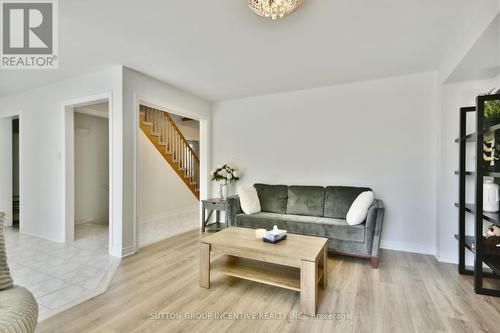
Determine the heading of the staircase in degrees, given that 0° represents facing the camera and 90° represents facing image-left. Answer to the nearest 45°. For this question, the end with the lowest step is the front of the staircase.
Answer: approximately 225°

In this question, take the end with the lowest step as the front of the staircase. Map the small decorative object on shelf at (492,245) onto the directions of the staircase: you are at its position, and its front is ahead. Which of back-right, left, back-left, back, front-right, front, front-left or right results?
right

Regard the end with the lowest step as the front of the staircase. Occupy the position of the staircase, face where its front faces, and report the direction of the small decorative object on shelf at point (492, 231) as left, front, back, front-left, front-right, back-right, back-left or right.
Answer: right

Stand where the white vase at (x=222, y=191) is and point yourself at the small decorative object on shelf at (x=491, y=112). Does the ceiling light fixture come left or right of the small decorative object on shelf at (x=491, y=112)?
right

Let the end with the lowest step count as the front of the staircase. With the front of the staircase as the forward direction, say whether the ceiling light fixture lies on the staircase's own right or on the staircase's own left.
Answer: on the staircase's own right

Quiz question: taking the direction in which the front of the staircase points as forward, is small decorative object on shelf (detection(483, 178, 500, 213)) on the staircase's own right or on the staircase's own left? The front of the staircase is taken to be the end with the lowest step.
on the staircase's own right

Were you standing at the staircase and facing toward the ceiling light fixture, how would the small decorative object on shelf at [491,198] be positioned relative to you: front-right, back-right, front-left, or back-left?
front-left

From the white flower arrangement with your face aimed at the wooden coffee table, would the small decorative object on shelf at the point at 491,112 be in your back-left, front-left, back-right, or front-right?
front-left

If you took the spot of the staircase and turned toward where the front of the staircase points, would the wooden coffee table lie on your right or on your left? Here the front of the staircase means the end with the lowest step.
on your right

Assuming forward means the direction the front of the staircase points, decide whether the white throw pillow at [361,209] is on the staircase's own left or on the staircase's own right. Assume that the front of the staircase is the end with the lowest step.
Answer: on the staircase's own right
